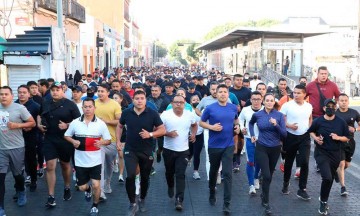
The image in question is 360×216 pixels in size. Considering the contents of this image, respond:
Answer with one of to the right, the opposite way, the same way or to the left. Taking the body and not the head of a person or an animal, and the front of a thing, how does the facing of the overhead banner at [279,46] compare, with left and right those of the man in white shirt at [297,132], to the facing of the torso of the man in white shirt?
the same way

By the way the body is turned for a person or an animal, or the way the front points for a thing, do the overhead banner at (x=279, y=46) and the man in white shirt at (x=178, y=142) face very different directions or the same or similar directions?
same or similar directions

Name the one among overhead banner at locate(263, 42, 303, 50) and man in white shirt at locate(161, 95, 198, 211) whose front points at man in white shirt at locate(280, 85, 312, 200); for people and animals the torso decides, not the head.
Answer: the overhead banner

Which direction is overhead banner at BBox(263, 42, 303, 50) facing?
toward the camera

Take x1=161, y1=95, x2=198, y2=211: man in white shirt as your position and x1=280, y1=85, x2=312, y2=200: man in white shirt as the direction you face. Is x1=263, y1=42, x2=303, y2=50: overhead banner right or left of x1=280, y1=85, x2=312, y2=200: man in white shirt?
left

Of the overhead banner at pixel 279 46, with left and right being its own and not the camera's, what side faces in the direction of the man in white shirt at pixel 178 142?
front

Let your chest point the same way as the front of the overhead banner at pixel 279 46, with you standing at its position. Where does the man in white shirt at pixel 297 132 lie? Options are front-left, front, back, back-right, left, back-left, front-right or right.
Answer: front

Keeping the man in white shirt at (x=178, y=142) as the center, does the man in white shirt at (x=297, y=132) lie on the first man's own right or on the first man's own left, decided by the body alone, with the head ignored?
on the first man's own left

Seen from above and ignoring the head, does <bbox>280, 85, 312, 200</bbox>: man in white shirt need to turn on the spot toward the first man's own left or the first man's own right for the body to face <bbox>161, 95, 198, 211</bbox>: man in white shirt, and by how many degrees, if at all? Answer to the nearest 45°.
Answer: approximately 45° to the first man's own right

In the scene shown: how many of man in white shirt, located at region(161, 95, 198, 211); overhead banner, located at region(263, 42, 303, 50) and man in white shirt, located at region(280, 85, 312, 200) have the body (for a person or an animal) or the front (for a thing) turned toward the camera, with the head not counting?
3

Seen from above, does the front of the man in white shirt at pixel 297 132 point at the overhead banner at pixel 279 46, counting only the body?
no

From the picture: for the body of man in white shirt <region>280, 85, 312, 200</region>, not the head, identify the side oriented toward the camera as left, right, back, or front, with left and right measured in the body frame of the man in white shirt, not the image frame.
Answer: front

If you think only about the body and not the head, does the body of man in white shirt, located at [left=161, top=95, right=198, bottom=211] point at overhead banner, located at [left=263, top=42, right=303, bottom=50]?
no

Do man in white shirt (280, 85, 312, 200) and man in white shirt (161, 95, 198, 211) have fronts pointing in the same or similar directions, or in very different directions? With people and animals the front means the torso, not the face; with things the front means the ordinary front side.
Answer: same or similar directions

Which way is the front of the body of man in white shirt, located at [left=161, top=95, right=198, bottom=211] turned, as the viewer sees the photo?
toward the camera
